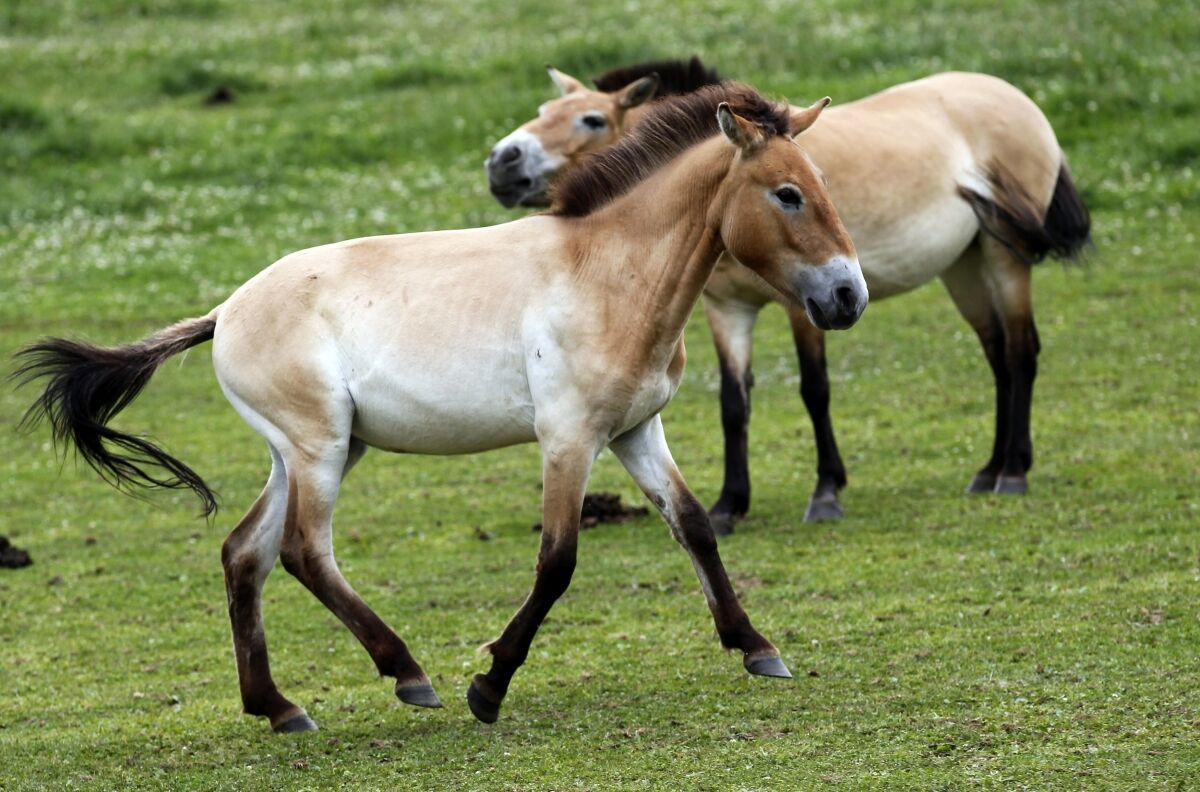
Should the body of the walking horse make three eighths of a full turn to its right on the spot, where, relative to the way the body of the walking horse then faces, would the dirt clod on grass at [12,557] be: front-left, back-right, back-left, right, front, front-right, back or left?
right

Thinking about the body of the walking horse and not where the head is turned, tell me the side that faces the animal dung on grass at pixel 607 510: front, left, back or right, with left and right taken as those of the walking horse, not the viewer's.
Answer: left

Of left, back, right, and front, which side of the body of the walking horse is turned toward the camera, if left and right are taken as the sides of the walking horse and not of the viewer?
right

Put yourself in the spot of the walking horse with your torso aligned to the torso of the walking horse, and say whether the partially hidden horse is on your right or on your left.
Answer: on your left
